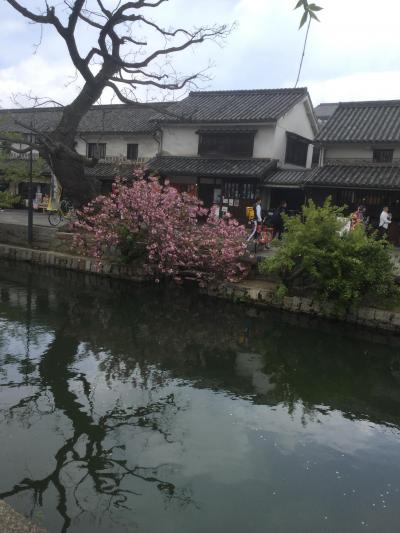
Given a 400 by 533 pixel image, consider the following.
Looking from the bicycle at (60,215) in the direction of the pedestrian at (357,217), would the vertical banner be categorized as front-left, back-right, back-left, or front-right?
back-left

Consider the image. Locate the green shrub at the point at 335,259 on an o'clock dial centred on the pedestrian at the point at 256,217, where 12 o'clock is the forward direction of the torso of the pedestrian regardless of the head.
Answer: The green shrub is roughly at 2 o'clock from the pedestrian.
